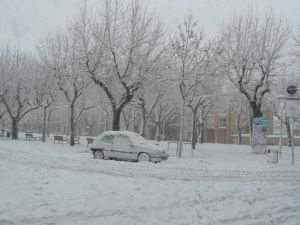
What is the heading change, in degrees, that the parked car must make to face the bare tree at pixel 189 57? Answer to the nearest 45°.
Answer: approximately 90° to its left

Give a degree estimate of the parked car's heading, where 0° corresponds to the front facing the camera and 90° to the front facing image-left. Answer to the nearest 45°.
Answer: approximately 315°

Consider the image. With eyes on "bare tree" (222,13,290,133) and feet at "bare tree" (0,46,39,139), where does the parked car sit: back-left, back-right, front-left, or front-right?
front-right

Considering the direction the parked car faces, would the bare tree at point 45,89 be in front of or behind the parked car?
behind

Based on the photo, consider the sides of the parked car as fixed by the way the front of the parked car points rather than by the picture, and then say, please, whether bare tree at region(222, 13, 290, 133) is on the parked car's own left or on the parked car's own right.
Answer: on the parked car's own left

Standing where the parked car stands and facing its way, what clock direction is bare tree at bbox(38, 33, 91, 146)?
The bare tree is roughly at 7 o'clock from the parked car.

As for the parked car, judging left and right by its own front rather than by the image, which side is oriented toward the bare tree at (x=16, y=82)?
back
